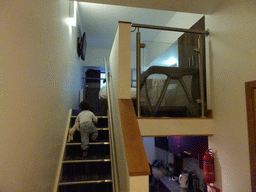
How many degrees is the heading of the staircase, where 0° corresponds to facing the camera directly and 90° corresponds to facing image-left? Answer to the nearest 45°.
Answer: approximately 0°

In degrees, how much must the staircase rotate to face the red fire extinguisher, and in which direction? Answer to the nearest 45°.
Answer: approximately 90° to its left
